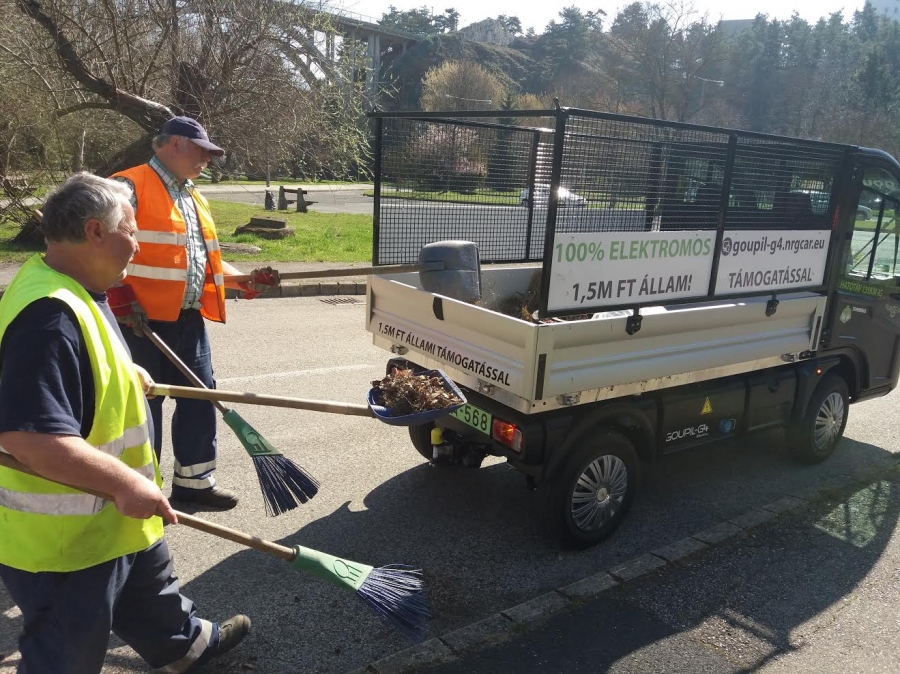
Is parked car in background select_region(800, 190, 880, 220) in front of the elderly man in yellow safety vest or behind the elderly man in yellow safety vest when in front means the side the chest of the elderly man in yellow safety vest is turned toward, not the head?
in front

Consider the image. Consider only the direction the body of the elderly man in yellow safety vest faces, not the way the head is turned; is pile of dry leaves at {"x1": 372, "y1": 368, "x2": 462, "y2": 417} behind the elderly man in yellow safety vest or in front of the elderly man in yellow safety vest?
in front

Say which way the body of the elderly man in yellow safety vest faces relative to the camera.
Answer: to the viewer's right

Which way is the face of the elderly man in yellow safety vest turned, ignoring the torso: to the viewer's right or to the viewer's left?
to the viewer's right
